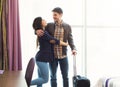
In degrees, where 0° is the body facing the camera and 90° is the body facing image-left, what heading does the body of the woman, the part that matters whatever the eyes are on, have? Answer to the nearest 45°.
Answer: approximately 270°

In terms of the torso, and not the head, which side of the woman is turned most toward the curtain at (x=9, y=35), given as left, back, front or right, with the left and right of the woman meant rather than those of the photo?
back
